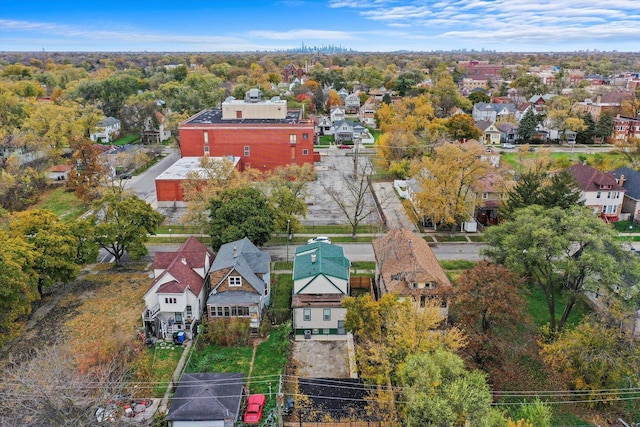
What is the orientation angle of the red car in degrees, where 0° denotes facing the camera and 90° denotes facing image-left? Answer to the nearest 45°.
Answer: approximately 180°

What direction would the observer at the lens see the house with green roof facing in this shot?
facing away from the viewer

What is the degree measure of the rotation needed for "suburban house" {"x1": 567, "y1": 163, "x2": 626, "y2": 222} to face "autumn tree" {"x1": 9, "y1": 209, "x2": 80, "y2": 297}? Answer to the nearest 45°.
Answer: approximately 45° to its right

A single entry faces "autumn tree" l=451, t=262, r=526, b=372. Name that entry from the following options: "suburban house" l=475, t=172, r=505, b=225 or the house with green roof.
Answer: the suburban house

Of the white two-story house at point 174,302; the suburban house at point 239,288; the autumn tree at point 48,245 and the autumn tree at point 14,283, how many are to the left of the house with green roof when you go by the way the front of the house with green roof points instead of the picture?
4

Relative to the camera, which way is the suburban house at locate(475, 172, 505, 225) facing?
toward the camera

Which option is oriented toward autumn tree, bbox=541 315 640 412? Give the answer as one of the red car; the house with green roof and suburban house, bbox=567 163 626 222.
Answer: the suburban house

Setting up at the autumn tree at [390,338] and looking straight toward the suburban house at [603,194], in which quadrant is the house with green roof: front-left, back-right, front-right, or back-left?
front-left

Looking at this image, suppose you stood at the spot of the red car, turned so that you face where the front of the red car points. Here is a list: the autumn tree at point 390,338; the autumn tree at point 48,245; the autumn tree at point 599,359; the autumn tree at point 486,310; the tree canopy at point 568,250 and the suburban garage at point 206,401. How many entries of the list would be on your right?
4

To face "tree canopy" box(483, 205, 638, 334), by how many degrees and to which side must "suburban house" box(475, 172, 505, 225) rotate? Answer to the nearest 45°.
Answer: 0° — it already faces it

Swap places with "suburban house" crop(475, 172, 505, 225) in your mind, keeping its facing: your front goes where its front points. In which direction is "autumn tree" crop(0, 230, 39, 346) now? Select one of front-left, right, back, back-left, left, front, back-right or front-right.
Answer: front-right

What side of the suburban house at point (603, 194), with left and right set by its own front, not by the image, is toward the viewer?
front

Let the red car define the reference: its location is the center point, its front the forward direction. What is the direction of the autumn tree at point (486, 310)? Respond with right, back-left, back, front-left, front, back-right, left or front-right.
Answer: right

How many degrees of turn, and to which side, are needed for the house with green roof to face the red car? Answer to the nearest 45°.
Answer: approximately 180°

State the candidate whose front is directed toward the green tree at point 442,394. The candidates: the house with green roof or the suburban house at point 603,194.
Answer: the suburban house

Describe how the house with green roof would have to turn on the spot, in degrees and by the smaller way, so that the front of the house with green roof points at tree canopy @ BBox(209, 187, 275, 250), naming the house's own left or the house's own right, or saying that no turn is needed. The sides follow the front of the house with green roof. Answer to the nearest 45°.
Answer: approximately 45° to the house's own left

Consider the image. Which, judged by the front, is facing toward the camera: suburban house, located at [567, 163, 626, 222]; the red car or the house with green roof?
the suburban house

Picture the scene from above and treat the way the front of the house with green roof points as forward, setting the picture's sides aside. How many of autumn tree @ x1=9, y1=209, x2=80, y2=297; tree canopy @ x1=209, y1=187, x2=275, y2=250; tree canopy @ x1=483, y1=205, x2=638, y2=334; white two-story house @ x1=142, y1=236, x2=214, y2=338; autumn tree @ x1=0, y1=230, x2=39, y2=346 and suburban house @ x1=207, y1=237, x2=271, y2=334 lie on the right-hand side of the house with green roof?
1

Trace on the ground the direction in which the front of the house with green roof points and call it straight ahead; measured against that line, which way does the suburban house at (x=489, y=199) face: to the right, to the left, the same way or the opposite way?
the opposite way
